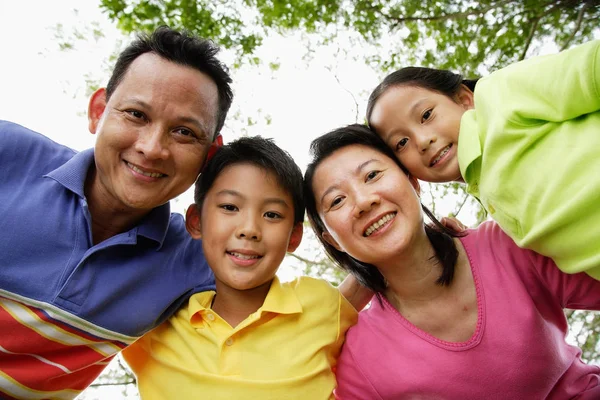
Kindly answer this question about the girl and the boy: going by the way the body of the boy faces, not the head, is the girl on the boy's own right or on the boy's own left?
on the boy's own left

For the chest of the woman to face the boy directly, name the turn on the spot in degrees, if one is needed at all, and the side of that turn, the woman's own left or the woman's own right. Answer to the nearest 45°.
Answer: approximately 90° to the woman's own right

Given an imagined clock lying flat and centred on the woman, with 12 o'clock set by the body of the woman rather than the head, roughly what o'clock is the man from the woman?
The man is roughly at 3 o'clock from the woman.

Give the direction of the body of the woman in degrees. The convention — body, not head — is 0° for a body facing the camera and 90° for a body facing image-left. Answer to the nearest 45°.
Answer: approximately 0°

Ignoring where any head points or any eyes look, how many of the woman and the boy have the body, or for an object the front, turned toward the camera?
2

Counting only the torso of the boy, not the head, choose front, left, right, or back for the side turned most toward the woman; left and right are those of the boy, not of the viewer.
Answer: left

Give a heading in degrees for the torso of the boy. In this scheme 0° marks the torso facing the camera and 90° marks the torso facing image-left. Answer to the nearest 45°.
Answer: approximately 0°
